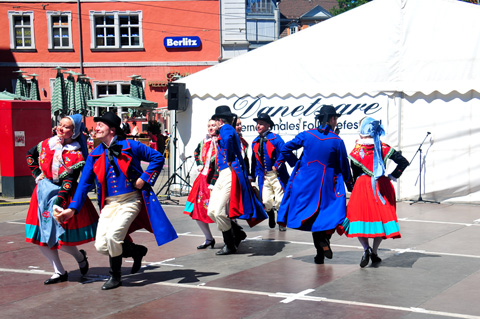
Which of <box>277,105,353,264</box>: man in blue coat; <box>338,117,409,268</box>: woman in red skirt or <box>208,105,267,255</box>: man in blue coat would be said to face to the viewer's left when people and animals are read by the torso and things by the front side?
<box>208,105,267,255</box>: man in blue coat

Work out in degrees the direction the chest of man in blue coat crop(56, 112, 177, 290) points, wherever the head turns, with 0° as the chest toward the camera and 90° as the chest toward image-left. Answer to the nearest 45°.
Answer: approximately 45°

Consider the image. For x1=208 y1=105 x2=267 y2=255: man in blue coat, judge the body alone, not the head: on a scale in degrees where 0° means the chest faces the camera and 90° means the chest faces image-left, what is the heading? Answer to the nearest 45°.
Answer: approximately 90°

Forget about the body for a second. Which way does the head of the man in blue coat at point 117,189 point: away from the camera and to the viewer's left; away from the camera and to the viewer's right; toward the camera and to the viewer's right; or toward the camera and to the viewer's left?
toward the camera and to the viewer's left

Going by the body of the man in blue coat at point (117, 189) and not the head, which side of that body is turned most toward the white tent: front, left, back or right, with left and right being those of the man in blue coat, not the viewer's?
back

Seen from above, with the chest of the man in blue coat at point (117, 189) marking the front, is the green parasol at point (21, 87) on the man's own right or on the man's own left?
on the man's own right
